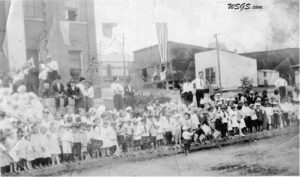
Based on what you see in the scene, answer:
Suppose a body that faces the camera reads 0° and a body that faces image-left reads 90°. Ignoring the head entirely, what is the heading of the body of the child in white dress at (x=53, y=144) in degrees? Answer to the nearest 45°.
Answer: approximately 0°

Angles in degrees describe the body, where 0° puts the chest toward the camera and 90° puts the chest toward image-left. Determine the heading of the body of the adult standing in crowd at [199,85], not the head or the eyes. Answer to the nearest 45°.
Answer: approximately 0°
